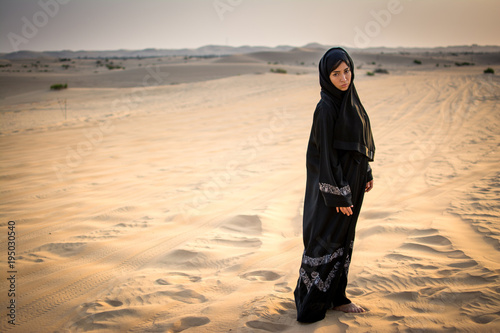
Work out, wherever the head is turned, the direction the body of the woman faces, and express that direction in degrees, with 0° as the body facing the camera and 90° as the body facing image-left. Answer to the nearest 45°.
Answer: approximately 315°
